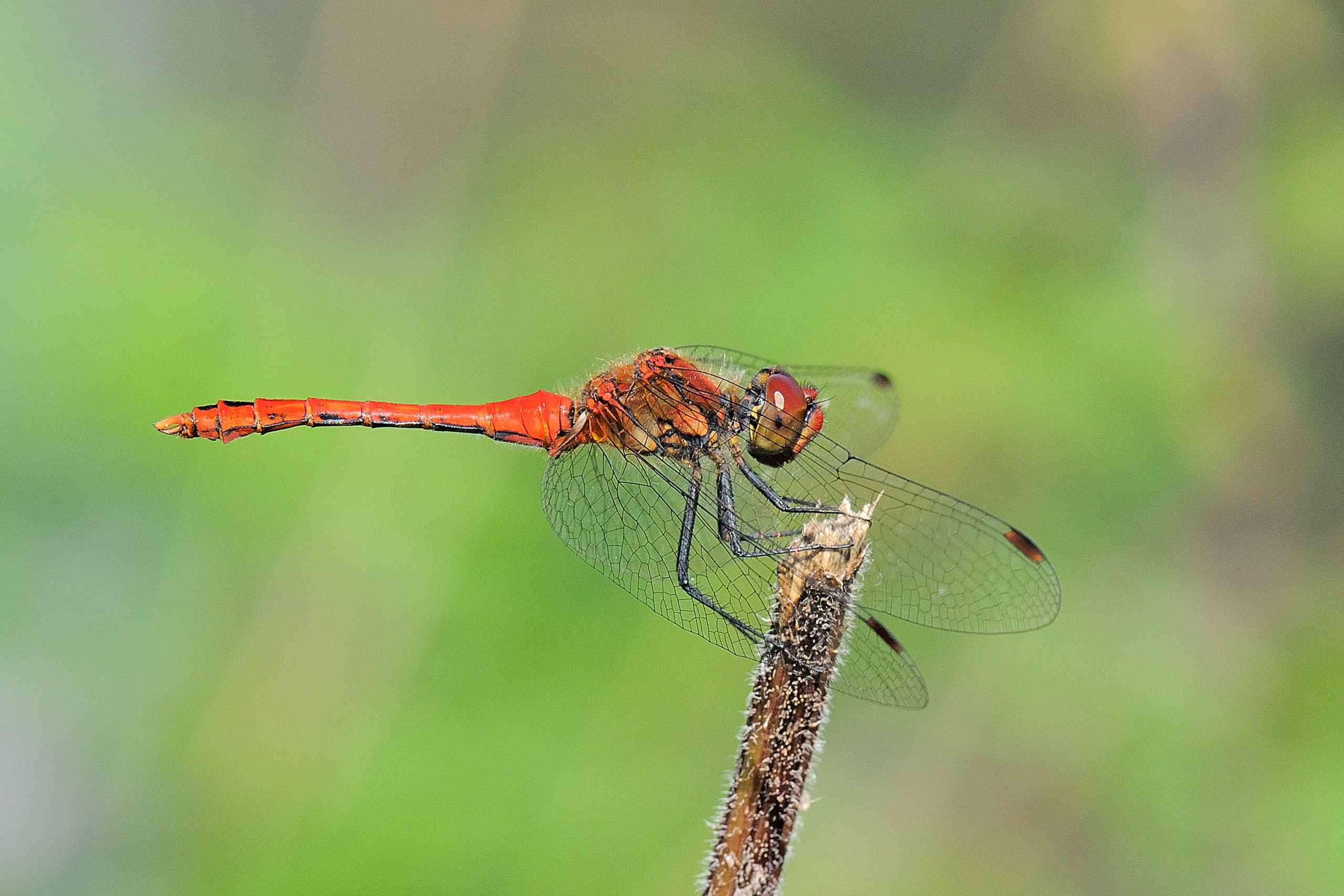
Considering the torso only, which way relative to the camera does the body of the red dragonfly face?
to the viewer's right
